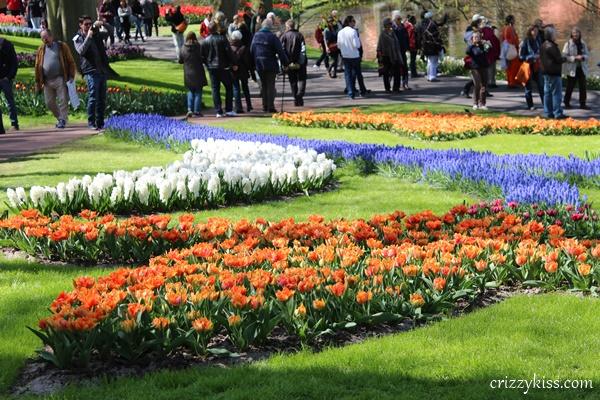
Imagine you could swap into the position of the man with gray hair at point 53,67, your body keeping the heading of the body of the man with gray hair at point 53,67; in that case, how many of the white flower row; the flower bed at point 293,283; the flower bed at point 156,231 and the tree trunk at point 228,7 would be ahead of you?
3

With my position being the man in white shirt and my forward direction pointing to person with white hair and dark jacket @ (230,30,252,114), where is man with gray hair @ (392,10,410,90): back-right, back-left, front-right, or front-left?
back-right

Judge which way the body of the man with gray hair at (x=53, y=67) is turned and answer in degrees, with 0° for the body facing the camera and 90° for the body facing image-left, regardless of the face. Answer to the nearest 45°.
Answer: approximately 0°

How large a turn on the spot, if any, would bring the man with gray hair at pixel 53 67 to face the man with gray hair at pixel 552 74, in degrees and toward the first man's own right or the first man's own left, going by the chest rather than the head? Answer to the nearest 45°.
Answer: approximately 90° to the first man's own left

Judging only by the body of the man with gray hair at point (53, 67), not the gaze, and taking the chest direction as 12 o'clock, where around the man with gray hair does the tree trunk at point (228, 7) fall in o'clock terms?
The tree trunk is roughly at 7 o'clock from the man with gray hair.

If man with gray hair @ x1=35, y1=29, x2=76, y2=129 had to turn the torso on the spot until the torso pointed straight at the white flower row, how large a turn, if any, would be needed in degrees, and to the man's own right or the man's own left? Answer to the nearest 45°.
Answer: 0° — they already face it

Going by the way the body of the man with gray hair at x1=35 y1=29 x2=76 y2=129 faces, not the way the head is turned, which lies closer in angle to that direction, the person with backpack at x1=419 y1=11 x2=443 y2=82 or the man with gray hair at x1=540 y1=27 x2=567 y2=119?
the man with gray hair

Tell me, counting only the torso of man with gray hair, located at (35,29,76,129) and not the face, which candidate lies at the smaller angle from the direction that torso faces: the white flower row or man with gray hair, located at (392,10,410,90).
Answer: the white flower row

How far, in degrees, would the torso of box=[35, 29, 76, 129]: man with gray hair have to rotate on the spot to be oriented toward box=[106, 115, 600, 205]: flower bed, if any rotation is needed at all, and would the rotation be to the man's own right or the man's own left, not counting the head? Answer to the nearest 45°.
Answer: approximately 45° to the man's own left
